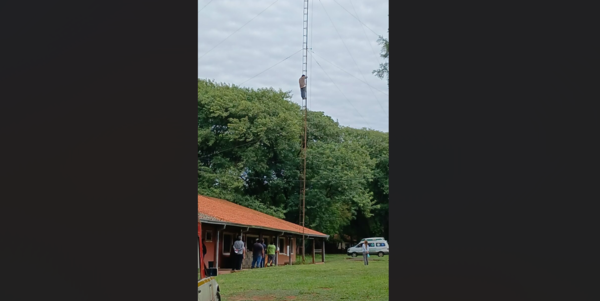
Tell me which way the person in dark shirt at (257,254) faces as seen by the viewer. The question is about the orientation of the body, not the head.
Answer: away from the camera

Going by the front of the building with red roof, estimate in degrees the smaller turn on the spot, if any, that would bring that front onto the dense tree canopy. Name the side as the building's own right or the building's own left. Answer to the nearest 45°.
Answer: approximately 135° to the building's own left

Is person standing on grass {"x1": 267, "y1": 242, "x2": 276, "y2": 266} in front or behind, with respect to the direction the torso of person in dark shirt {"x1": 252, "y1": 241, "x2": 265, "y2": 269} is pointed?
in front

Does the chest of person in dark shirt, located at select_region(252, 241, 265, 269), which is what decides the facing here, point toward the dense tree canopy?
yes

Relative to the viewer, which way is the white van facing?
to the viewer's left

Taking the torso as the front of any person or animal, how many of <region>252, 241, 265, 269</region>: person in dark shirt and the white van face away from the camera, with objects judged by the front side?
1

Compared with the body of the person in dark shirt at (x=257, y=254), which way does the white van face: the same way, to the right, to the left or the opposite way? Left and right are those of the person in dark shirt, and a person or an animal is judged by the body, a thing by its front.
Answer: to the left

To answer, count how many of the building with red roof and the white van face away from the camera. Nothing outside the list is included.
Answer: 0
